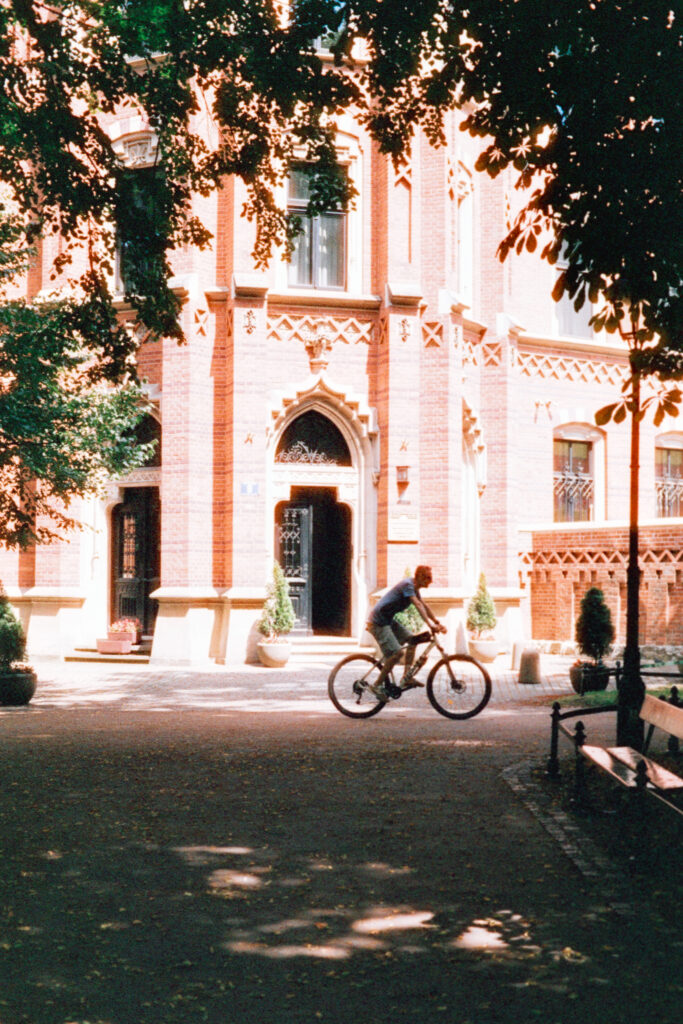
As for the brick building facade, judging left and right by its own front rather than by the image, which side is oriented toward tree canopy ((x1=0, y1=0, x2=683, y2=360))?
front

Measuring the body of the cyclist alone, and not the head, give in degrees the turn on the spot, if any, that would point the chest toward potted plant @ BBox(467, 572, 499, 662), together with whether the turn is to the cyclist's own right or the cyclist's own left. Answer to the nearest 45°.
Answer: approximately 90° to the cyclist's own left

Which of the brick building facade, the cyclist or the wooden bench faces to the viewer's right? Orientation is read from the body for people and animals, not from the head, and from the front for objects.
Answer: the cyclist

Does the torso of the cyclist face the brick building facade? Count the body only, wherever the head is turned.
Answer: no

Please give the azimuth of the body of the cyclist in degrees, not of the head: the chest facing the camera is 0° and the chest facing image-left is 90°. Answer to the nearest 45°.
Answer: approximately 270°

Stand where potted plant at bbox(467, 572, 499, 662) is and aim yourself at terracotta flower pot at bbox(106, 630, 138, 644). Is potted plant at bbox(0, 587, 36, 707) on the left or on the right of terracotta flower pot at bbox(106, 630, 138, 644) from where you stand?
left

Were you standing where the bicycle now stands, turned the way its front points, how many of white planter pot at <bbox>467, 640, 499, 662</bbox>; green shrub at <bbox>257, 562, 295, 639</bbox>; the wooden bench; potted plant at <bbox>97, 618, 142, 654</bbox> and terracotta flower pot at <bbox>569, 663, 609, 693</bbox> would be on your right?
1

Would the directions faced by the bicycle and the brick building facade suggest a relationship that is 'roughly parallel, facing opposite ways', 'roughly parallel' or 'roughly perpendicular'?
roughly perpendicular

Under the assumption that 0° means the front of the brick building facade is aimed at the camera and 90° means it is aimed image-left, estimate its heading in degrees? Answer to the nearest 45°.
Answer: approximately 0°

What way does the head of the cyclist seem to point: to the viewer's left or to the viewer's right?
to the viewer's right

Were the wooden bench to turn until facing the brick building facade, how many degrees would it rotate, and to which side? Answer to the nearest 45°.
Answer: approximately 135° to its right

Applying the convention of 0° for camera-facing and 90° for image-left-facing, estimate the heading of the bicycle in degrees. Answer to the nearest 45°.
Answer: approximately 270°

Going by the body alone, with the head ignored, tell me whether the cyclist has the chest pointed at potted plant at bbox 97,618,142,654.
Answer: no
